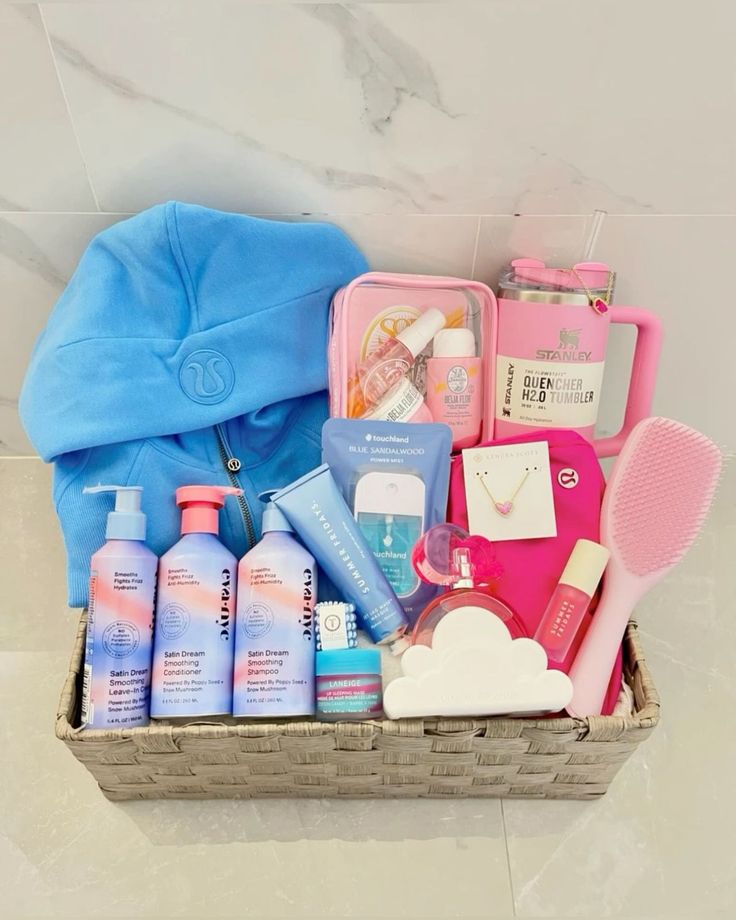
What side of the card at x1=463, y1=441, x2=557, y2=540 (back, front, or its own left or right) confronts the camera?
front

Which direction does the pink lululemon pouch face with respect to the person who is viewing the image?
facing the viewer

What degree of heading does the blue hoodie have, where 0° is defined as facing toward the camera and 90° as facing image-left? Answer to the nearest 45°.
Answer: approximately 0°

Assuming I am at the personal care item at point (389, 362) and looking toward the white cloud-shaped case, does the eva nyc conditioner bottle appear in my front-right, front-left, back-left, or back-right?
front-right

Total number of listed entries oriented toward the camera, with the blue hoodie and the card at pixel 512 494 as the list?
2

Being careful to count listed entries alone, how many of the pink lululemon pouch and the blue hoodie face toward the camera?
2

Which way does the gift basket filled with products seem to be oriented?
toward the camera
